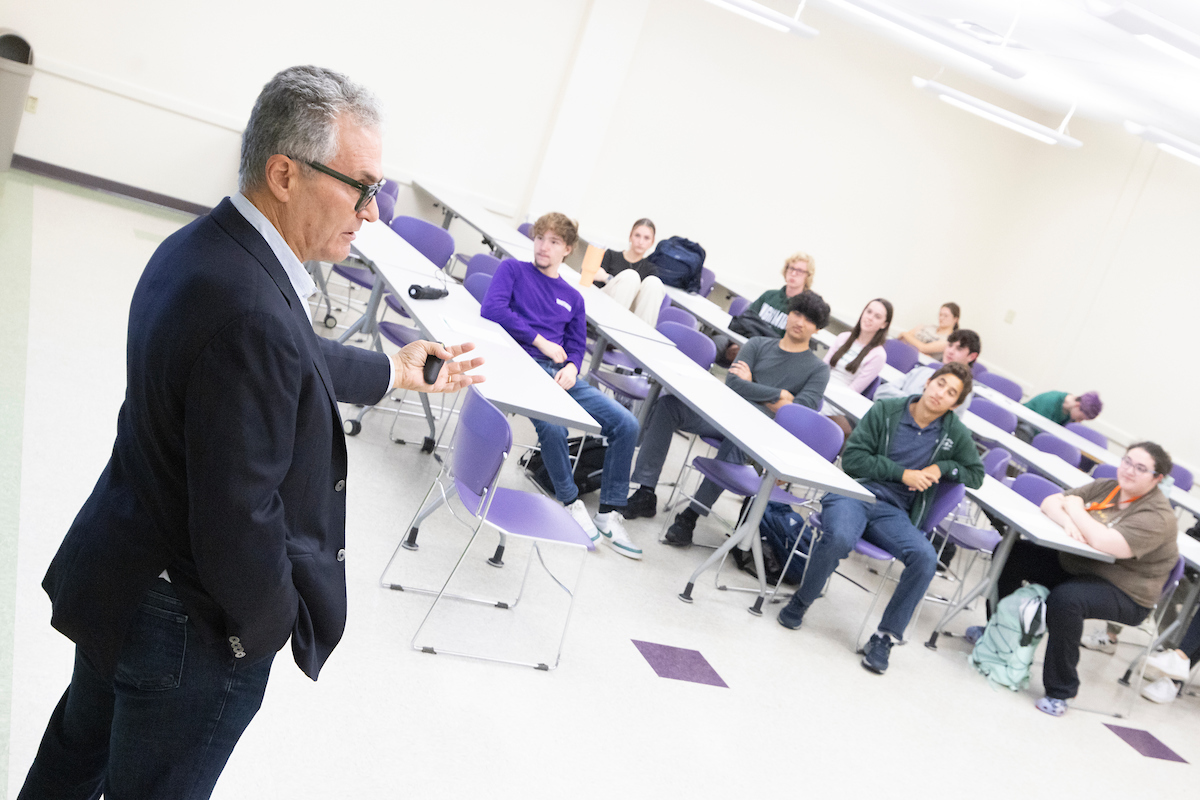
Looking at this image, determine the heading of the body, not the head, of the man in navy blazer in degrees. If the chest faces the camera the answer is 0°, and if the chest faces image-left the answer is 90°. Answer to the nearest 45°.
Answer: approximately 270°

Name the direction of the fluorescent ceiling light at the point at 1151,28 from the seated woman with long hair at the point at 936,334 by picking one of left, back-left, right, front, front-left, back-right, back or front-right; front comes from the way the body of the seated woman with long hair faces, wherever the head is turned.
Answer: front-left

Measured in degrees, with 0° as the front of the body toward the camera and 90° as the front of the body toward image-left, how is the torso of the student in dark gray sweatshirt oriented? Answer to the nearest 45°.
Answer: approximately 45°

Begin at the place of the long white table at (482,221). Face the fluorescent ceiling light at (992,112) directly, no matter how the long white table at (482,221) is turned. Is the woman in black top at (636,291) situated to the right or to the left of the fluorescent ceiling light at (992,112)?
right

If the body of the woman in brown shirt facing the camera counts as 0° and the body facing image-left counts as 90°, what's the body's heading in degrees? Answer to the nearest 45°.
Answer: approximately 45°

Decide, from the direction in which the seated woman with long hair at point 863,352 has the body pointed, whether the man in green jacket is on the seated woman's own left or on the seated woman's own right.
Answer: on the seated woman's own left

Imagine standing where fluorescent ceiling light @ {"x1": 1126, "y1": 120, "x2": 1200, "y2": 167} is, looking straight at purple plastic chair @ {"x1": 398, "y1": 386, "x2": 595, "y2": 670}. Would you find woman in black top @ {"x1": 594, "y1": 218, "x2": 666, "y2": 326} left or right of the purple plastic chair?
right

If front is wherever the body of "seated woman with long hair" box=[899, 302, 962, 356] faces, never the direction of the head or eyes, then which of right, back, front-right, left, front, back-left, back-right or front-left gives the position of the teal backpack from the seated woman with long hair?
front-left

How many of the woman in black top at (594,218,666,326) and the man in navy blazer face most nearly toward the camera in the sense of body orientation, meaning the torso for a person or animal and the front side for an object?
1
